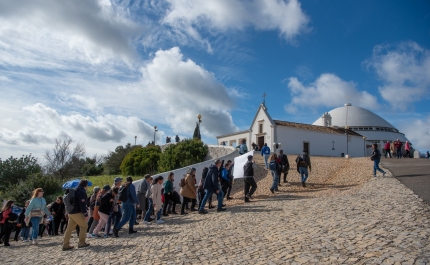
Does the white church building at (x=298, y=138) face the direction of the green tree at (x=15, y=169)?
yes
